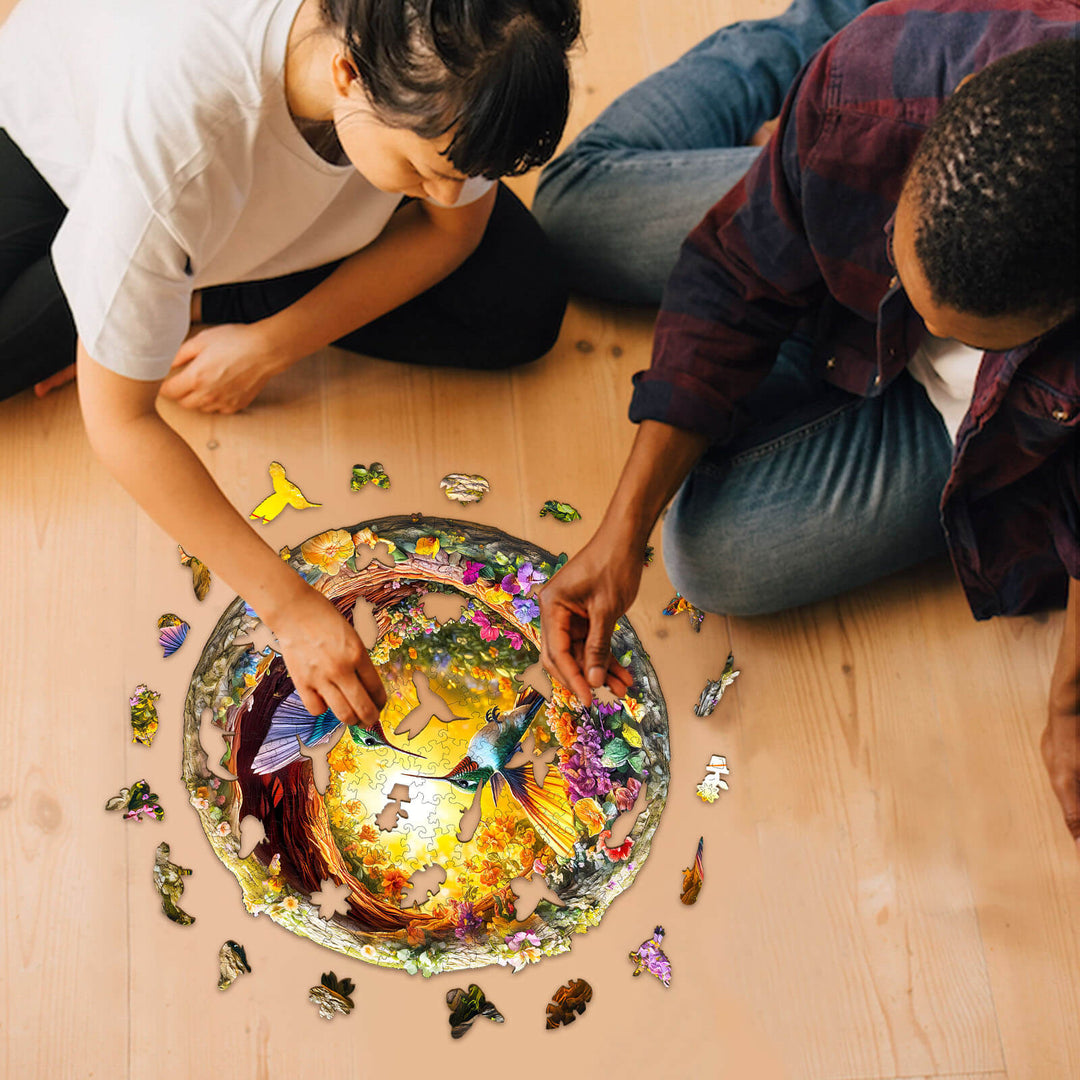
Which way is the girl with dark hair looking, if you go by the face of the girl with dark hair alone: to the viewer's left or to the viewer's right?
to the viewer's right

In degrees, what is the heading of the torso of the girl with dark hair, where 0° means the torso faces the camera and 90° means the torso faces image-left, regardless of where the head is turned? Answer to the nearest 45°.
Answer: approximately 315°

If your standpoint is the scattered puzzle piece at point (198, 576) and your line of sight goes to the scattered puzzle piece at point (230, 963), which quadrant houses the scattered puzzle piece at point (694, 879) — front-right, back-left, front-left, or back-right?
front-left
